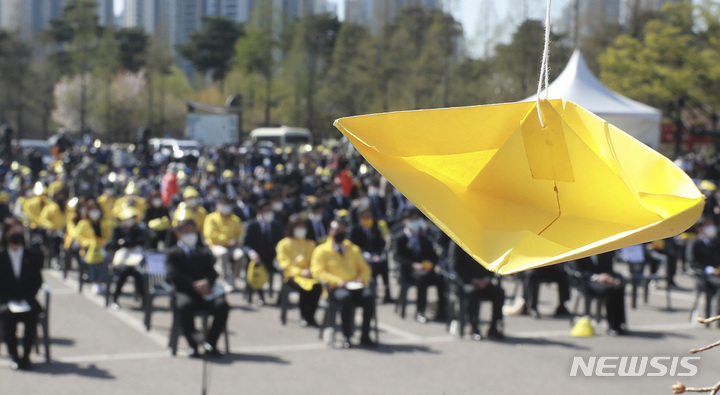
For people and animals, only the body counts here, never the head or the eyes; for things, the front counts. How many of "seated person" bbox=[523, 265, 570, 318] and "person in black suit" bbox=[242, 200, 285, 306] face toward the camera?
2

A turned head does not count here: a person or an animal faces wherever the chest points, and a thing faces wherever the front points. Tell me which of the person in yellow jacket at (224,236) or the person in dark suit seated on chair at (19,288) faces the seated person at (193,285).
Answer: the person in yellow jacket

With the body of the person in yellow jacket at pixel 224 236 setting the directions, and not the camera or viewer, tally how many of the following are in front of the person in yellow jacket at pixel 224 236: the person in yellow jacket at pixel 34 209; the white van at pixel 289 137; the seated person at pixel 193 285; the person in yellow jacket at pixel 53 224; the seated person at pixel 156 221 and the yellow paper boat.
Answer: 2

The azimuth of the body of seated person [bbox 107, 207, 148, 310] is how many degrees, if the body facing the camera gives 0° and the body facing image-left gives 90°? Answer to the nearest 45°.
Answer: approximately 0°

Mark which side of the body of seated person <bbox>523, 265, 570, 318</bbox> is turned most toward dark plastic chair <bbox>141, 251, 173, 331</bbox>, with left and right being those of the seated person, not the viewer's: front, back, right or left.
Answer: right

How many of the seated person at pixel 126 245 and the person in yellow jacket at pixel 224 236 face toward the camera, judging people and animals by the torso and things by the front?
2

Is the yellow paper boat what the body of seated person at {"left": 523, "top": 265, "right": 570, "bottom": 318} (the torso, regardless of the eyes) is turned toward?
yes

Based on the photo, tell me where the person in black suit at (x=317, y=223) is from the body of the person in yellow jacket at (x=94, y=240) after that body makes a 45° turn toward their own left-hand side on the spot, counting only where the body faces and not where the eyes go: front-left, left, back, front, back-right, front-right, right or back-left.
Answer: front-left

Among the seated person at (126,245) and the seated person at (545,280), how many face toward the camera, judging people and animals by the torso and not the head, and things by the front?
2

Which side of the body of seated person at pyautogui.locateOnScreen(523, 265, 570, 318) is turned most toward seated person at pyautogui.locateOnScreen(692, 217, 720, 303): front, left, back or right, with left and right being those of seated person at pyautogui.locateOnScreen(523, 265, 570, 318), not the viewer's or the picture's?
left
